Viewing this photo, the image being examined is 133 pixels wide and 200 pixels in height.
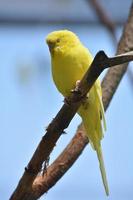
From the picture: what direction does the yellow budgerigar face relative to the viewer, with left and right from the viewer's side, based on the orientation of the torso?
facing the viewer and to the left of the viewer
